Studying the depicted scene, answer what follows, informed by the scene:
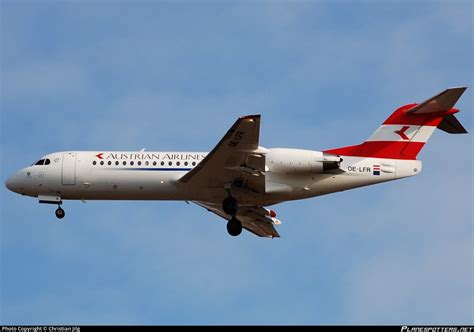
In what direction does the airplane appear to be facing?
to the viewer's left
